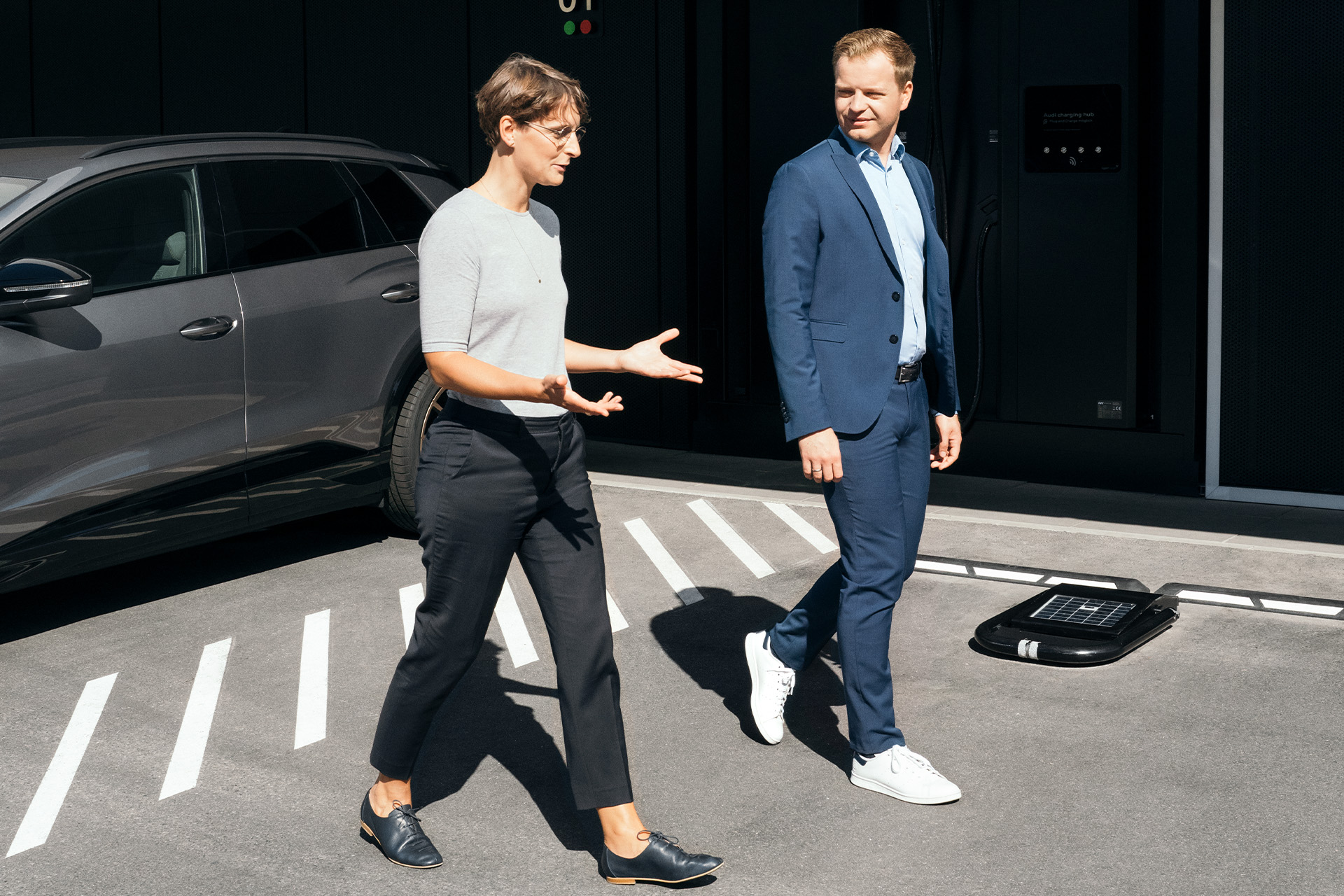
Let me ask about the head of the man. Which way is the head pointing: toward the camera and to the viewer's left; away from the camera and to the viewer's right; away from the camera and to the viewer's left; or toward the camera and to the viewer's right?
toward the camera and to the viewer's left

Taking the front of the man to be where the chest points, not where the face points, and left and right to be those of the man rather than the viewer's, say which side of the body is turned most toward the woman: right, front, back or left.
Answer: right

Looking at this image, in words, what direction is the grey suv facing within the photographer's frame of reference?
facing the viewer and to the left of the viewer

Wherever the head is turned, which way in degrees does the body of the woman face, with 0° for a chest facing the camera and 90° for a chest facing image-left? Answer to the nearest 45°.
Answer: approximately 315°

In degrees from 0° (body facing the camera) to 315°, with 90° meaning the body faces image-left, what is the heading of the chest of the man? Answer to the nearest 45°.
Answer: approximately 315°

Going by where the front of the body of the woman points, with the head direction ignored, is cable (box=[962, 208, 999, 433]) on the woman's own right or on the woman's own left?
on the woman's own left

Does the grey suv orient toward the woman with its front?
no

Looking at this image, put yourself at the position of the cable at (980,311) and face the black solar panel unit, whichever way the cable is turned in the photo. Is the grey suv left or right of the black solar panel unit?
right

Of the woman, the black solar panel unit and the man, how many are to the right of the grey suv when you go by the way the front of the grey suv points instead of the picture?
0

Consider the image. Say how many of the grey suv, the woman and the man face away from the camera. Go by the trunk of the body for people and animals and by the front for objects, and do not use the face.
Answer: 0

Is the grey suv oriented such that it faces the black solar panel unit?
no

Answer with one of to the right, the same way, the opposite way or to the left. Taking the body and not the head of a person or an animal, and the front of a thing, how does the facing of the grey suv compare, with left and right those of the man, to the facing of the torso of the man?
to the right

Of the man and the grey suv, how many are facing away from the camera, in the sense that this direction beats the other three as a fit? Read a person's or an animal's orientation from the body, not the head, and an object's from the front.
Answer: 0

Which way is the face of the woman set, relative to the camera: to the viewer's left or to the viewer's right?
to the viewer's right
